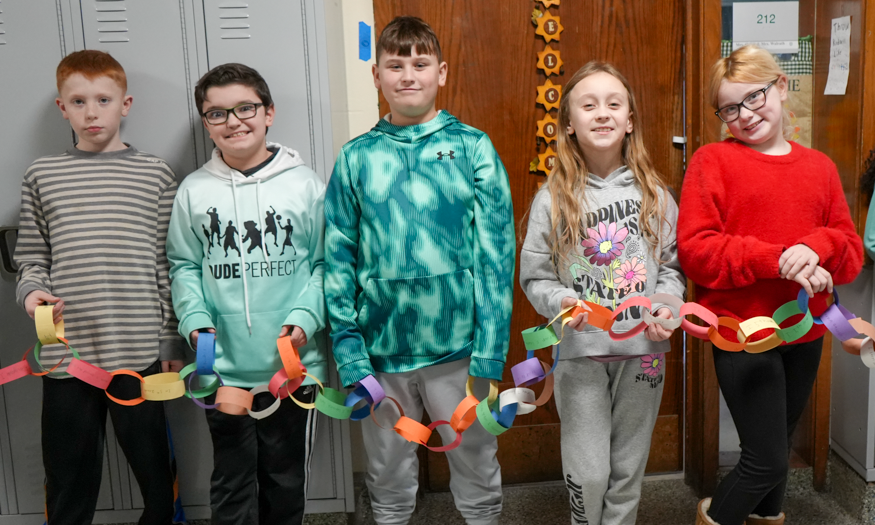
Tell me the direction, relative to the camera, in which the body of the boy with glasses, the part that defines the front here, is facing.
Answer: toward the camera

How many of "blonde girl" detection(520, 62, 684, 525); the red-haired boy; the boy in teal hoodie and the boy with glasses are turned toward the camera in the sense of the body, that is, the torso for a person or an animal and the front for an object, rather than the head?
4

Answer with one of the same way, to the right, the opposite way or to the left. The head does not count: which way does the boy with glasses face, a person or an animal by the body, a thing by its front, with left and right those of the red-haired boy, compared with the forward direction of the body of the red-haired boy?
the same way

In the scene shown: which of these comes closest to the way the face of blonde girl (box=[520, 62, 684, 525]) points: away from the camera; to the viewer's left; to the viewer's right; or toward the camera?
toward the camera

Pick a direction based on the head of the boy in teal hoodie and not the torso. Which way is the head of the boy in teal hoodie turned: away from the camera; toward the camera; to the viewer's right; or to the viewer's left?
toward the camera

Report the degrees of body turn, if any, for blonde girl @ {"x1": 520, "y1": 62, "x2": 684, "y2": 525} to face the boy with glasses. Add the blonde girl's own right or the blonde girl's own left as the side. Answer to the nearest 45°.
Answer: approximately 90° to the blonde girl's own right

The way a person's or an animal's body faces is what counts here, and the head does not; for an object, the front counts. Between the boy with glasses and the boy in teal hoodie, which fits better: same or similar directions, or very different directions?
same or similar directions

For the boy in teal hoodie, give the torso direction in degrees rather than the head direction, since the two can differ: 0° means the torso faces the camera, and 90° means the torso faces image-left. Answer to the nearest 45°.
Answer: approximately 0°

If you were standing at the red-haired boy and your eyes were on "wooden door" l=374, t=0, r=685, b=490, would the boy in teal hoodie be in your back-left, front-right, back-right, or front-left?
front-right

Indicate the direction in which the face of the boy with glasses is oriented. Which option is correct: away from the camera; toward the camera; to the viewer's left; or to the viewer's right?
toward the camera

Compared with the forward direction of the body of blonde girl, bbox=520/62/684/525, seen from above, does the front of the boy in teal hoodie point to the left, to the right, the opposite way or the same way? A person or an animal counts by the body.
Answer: the same way

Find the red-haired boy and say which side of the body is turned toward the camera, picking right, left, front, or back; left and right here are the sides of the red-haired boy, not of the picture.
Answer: front

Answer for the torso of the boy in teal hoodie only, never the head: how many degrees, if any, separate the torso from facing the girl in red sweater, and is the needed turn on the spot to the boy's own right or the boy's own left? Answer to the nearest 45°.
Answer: approximately 90° to the boy's own left

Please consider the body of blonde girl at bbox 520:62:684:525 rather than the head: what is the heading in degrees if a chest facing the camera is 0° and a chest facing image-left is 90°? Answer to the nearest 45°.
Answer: approximately 0°
